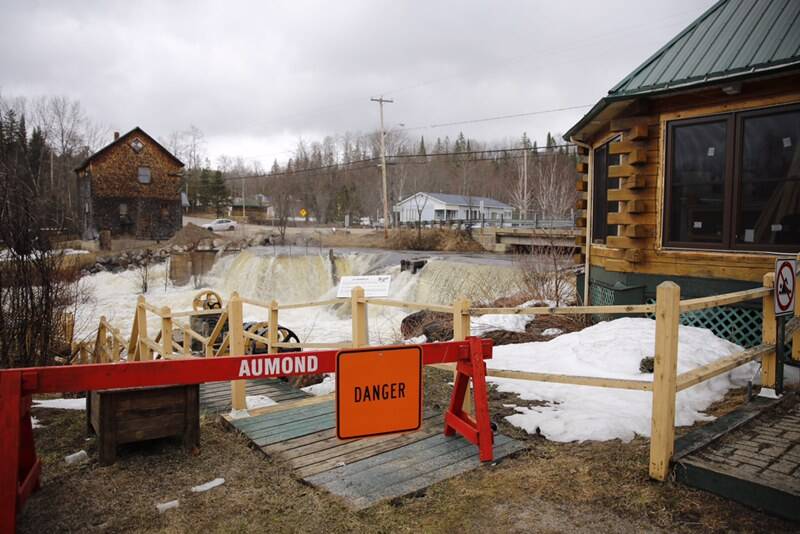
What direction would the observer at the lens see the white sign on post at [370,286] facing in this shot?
facing the viewer

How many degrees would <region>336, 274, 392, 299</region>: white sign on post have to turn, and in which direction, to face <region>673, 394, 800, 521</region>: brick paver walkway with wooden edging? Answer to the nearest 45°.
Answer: approximately 45° to its left

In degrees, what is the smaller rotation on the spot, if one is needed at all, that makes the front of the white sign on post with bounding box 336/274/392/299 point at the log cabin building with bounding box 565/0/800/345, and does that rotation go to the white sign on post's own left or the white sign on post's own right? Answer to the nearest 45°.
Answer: approximately 90° to the white sign on post's own left

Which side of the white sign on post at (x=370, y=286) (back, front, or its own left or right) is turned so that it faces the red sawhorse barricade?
front

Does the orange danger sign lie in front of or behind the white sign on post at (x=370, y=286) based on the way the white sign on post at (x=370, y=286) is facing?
in front

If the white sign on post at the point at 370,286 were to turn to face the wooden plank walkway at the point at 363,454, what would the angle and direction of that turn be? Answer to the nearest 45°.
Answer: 0° — it already faces it

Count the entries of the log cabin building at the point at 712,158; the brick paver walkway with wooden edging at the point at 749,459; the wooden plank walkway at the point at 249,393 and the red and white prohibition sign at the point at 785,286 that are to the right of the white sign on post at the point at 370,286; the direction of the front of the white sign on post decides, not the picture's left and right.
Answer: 1

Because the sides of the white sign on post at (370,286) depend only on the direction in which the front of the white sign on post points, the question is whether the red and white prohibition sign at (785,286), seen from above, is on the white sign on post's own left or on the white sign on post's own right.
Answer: on the white sign on post's own left
